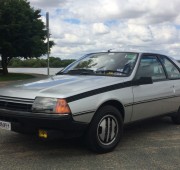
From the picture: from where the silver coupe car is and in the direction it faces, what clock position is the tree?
The tree is roughly at 4 o'clock from the silver coupe car.

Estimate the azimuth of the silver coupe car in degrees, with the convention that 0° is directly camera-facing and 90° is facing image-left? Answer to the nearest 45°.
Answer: approximately 45°
